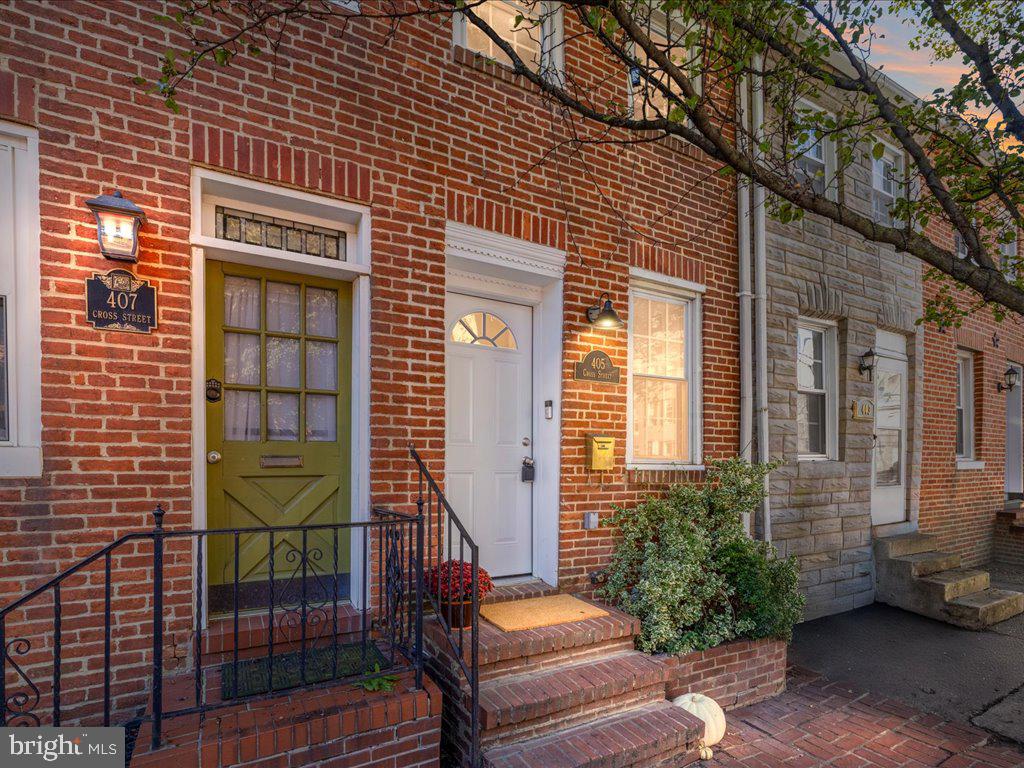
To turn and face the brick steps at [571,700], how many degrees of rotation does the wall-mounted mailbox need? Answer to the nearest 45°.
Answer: approximately 45° to its right

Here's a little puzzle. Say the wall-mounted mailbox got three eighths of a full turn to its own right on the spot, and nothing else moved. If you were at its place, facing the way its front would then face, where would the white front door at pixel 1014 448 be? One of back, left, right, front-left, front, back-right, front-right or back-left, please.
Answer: back-right

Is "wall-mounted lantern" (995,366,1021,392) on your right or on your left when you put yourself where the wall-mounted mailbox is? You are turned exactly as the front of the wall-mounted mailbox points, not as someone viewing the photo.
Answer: on your left

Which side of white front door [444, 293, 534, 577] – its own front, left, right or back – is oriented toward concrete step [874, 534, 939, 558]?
left

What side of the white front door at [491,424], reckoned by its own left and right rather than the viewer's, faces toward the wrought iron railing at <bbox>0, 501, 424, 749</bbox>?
right

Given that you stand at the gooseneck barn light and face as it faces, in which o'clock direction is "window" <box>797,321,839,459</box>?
The window is roughly at 9 o'clock from the gooseneck barn light.

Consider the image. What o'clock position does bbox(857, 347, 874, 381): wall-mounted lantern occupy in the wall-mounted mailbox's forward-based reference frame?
The wall-mounted lantern is roughly at 9 o'clock from the wall-mounted mailbox.

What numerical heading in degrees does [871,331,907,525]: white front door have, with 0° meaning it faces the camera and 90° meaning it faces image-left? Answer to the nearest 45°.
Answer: approximately 315°

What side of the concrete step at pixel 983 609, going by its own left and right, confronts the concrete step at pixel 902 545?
back

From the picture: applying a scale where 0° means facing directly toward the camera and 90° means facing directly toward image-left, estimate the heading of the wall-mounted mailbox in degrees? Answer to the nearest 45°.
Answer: approximately 315°

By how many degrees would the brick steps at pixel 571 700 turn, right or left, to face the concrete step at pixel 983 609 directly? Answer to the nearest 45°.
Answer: approximately 90° to its left
